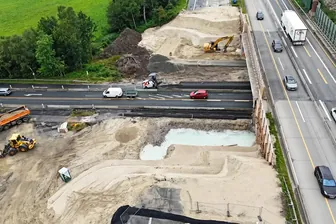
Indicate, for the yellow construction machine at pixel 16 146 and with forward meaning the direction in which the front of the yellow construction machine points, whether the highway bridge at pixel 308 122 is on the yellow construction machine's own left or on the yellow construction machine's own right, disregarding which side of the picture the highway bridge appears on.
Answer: on the yellow construction machine's own left

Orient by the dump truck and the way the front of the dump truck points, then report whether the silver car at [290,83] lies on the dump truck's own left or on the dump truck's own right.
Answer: on the dump truck's own left

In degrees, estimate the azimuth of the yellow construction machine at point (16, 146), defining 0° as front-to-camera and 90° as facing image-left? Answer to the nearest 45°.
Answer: approximately 45°
